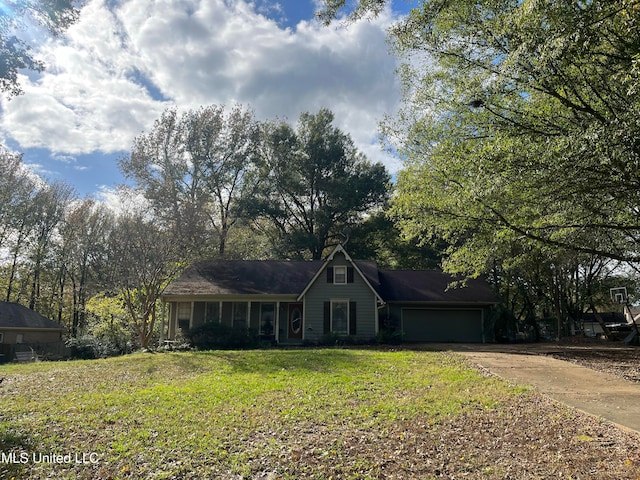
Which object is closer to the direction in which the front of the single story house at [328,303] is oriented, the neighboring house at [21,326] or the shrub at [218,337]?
the shrub

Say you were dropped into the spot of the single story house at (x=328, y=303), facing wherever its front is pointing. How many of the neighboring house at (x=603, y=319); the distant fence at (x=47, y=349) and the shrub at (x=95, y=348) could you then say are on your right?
2

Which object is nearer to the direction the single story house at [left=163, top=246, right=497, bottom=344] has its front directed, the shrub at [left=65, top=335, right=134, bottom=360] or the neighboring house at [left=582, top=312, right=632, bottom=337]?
the shrub

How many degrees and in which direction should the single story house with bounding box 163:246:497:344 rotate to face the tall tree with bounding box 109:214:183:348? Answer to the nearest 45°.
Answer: approximately 90° to its right

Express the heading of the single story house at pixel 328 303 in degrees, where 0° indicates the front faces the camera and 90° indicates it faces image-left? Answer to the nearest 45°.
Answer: approximately 0°

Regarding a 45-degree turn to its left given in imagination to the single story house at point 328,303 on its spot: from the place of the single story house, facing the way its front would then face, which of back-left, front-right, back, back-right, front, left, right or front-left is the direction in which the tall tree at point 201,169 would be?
back

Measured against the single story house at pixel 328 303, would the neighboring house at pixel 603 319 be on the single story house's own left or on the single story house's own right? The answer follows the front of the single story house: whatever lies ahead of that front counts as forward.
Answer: on the single story house's own left

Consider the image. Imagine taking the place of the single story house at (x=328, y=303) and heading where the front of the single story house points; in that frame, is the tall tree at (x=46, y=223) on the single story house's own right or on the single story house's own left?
on the single story house's own right

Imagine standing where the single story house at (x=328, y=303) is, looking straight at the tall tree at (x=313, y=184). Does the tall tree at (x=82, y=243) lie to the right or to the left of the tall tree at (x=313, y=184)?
left

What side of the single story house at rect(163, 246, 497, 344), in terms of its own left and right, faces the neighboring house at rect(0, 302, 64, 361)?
right

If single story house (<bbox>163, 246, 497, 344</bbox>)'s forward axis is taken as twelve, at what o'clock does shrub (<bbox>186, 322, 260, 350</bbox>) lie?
The shrub is roughly at 2 o'clock from the single story house.

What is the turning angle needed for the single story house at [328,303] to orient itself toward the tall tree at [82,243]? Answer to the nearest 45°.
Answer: approximately 135° to its right

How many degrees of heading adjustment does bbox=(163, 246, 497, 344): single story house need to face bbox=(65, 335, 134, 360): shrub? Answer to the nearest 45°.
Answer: approximately 90° to its right
